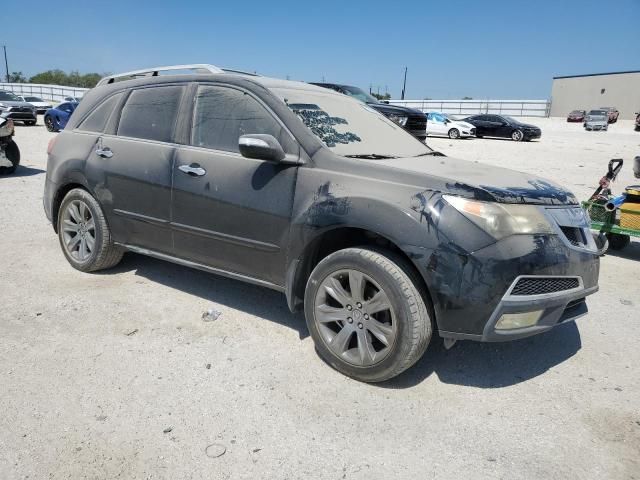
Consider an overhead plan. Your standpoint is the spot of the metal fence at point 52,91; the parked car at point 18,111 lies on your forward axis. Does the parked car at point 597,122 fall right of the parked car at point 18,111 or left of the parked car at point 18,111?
left

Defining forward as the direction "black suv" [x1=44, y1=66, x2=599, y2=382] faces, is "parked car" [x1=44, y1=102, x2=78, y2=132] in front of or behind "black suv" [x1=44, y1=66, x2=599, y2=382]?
behind

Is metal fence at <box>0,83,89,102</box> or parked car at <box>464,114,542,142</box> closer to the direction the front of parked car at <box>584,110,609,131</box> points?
the parked car

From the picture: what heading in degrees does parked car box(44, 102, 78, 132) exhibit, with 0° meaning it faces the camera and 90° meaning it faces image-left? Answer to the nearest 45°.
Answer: approximately 45°

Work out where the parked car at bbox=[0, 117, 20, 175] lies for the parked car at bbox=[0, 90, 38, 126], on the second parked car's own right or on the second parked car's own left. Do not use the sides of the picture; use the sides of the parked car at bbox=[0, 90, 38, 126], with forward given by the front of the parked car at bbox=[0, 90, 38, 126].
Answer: on the second parked car's own right

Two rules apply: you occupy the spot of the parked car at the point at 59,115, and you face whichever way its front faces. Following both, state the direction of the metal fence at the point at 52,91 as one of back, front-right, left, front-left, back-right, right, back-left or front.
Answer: back-right

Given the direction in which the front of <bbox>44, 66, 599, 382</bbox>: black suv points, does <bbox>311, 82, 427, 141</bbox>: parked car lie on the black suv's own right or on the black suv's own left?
on the black suv's own left

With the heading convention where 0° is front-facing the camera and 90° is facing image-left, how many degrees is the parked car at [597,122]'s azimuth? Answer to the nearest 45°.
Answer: approximately 0°

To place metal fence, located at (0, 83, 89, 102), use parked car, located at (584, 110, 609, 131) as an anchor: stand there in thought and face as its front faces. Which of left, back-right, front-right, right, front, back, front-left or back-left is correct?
right

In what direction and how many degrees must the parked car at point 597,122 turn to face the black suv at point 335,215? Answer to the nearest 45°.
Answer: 0° — it already faces it

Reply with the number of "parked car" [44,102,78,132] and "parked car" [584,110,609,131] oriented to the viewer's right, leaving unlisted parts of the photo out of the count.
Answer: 0

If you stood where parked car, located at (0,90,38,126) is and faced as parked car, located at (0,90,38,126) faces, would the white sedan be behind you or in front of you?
in front

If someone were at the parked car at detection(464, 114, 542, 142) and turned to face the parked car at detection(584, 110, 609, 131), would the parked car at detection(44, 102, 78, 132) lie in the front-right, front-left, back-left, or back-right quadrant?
back-left
